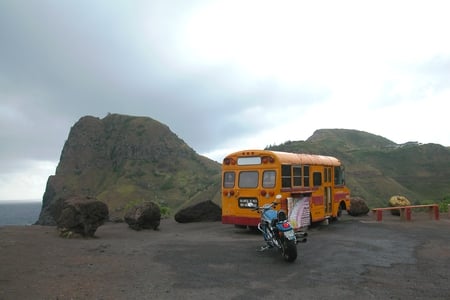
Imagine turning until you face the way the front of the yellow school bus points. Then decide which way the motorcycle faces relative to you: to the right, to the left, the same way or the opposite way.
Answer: to the left

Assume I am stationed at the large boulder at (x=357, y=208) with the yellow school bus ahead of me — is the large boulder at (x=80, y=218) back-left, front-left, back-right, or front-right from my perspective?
front-right

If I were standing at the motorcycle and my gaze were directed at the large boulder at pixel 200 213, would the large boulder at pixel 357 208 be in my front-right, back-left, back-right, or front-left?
front-right
